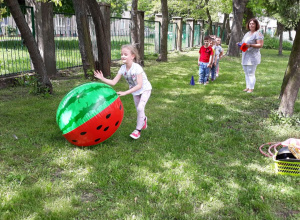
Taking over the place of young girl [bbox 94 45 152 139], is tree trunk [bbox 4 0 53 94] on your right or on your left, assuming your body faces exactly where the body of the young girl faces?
on your right

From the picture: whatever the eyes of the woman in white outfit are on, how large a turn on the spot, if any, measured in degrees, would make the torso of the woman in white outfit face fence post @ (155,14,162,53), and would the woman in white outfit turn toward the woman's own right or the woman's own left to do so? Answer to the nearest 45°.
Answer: approximately 90° to the woman's own right

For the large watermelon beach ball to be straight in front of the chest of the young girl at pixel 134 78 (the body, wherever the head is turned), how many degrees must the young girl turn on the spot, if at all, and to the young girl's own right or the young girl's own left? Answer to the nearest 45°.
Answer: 0° — they already face it

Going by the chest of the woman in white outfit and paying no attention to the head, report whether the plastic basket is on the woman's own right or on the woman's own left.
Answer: on the woman's own left

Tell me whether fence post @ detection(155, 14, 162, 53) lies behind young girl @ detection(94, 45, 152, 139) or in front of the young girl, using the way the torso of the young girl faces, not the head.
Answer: behind

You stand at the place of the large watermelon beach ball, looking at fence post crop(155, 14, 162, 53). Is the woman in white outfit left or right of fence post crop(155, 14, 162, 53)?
right

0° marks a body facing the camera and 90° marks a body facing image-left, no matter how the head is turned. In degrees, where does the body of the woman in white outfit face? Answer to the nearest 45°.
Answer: approximately 45°

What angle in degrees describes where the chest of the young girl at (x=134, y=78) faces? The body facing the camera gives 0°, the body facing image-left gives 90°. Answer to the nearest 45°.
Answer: approximately 45°

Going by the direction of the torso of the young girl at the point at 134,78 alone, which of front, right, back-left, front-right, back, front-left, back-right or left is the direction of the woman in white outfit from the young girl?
back
